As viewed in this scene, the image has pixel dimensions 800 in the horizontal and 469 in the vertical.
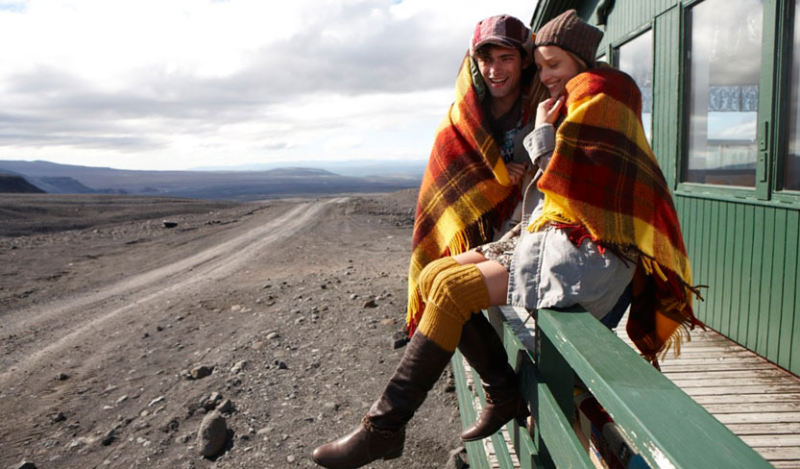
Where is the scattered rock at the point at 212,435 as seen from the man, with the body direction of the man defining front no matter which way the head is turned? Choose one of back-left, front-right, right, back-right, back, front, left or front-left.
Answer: right

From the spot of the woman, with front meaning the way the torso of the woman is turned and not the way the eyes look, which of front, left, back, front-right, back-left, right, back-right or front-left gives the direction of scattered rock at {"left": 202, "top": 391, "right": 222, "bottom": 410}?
front-right

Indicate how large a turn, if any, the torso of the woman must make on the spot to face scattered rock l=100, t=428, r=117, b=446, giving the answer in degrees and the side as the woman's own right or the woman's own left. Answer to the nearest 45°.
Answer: approximately 45° to the woman's own right

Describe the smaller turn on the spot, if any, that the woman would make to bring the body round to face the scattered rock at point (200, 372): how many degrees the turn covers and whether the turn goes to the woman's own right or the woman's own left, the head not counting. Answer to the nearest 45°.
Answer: approximately 45° to the woman's own right

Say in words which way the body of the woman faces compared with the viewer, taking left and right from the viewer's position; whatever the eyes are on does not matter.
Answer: facing to the left of the viewer

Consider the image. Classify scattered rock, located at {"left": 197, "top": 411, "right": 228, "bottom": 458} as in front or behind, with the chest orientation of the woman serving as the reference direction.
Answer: in front

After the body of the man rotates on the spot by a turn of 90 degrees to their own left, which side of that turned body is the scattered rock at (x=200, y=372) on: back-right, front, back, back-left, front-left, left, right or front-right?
back

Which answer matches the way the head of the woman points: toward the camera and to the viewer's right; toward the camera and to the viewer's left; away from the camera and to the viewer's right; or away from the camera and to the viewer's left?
toward the camera and to the viewer's left

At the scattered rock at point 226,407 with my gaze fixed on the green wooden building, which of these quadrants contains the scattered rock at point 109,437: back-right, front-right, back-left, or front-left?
back-right

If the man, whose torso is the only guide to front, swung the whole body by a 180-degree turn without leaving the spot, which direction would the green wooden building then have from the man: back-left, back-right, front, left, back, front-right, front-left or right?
front

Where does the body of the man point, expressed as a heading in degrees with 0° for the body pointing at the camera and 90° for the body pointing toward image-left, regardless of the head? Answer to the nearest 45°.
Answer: approximately 45°
